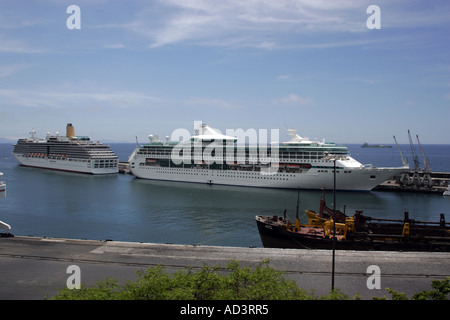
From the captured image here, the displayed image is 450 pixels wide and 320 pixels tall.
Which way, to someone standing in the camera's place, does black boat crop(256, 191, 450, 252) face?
facing to the left of the viewer
